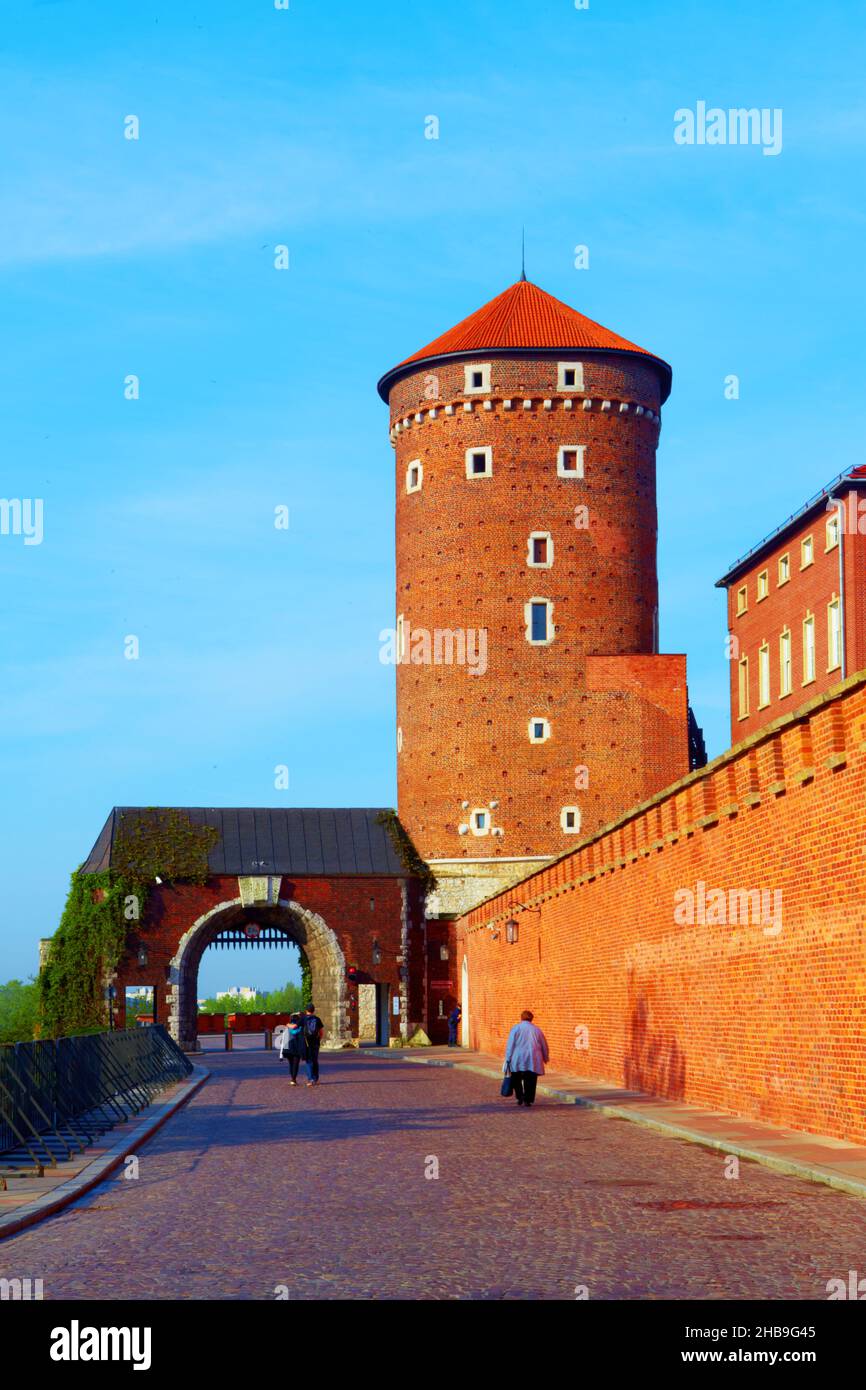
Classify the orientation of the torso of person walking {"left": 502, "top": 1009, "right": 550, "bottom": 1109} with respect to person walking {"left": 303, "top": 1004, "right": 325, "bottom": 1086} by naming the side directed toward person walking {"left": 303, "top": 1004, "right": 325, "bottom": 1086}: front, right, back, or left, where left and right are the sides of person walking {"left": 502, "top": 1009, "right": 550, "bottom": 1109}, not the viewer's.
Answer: front

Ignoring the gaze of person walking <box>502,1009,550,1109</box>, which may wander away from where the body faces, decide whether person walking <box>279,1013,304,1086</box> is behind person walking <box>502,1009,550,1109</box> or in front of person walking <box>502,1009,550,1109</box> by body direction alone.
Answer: in front

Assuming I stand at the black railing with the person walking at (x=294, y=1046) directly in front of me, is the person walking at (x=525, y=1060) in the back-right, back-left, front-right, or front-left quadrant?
front-right

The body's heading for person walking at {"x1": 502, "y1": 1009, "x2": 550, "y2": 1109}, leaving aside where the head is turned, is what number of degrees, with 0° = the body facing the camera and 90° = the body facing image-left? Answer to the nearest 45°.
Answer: approximately 180°

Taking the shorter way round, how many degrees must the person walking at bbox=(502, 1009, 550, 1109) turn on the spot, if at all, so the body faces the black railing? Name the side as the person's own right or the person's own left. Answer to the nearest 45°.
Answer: approximately 135° to the person's own left
